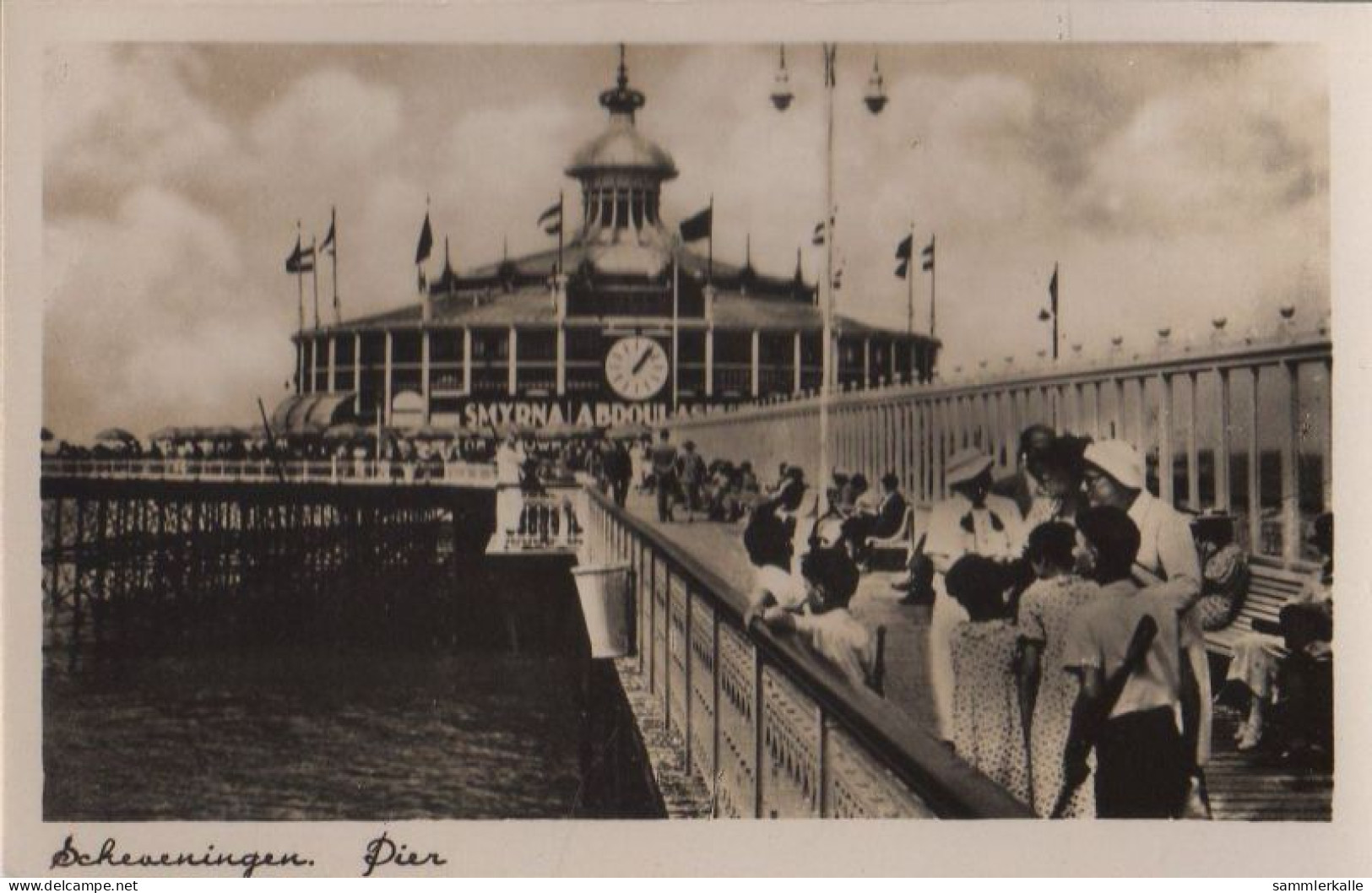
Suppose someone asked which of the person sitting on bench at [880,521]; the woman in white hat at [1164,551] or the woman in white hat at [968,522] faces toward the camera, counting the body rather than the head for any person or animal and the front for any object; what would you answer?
the woman in white hat at [968,522]

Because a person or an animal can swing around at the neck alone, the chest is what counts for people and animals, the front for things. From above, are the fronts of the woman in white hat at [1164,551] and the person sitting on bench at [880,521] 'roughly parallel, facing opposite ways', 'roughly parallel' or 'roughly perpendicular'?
roughly parallel

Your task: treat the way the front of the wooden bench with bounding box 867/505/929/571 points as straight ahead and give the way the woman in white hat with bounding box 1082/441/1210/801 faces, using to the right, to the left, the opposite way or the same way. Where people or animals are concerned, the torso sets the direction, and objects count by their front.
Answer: the same way

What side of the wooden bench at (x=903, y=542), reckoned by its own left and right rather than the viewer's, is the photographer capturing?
left

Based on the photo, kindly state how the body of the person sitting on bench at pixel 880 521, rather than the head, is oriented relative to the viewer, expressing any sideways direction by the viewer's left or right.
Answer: facing to the left of the viewer

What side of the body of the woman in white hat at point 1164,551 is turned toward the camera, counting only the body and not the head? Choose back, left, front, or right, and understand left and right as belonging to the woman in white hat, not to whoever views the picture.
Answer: left

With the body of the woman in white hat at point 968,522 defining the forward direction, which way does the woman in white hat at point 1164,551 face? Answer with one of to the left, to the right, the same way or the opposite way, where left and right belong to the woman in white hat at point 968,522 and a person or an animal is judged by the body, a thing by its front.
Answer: to the right

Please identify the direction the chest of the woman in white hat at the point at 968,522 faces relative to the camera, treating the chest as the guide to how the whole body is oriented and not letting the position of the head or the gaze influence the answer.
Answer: toward the camera

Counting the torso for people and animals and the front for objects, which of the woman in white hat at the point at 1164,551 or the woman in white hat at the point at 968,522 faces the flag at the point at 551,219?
the woman in white hat at the point at 1164,551

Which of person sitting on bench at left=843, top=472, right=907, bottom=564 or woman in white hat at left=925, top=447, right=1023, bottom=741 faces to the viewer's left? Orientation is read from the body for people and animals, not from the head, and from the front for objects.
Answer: the person sitting on bench

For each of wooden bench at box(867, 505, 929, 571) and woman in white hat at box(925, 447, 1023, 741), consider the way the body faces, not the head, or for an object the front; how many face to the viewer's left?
1

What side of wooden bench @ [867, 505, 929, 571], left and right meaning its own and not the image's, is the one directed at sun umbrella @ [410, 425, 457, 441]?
right
